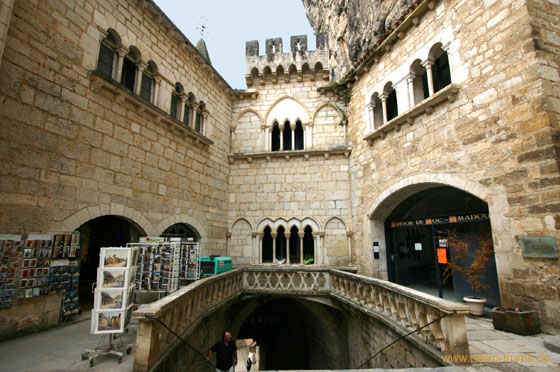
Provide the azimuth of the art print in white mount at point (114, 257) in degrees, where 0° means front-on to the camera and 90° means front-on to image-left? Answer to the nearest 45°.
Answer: approximately 0°

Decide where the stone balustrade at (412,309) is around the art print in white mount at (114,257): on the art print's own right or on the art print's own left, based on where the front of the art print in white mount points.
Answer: on the art print's own left

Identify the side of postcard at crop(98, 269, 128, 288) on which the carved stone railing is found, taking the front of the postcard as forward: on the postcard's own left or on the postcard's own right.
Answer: on the postcard's own left

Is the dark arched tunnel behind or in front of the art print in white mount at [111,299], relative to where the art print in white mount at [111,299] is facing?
behind

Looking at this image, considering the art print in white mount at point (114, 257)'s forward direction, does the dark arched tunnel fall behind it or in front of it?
behind
